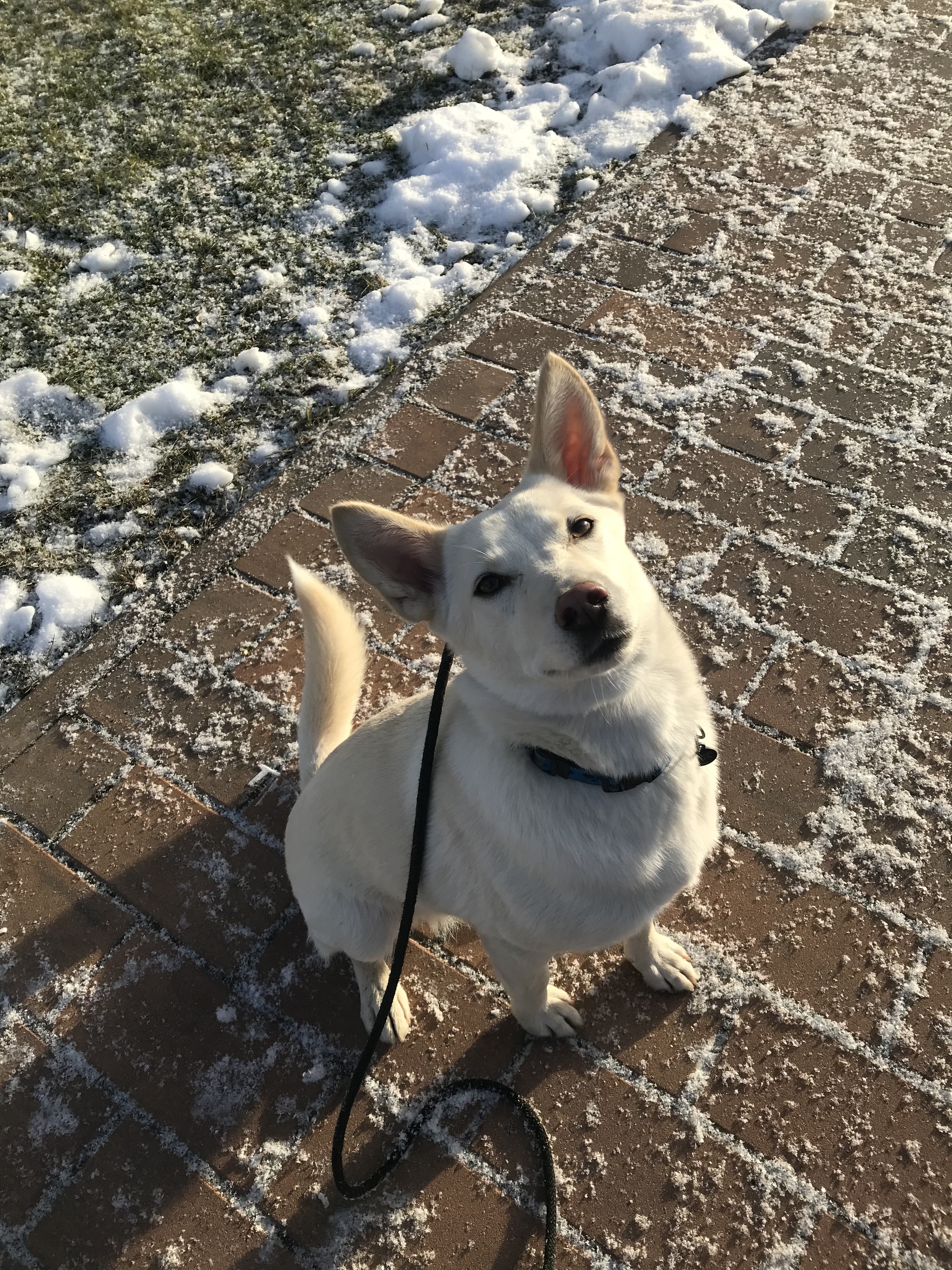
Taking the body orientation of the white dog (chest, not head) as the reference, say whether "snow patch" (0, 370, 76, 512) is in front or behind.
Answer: behind

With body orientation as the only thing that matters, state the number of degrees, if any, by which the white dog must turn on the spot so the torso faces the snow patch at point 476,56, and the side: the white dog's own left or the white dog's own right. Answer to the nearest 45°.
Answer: approximately 135° to the white dog's own left

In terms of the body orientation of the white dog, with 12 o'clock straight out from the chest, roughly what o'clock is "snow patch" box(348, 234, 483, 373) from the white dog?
The snow patch is roughly at 7 o'clock from the white dog.

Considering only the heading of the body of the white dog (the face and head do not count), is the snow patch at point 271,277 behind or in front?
behind

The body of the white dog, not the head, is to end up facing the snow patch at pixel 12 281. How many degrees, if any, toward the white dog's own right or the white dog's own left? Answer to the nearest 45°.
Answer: approximately 180°

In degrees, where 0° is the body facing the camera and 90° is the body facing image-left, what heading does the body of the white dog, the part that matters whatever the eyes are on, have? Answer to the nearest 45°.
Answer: approximately 315°

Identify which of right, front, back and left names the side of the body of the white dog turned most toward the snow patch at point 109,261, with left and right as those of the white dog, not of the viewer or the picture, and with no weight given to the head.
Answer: back

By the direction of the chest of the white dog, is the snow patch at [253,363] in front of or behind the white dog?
behind
